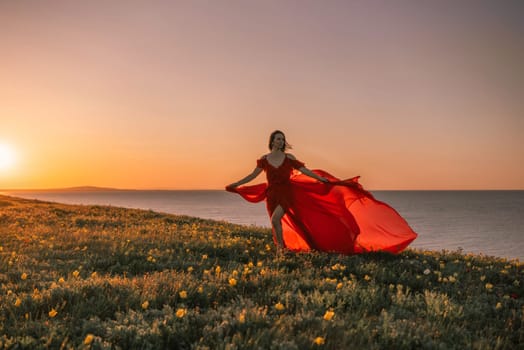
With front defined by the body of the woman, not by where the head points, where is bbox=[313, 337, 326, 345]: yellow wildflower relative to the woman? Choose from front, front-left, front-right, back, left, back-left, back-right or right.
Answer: front

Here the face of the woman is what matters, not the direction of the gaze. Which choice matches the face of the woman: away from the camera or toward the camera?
toward the camera

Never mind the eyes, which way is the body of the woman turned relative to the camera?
toward the camera
